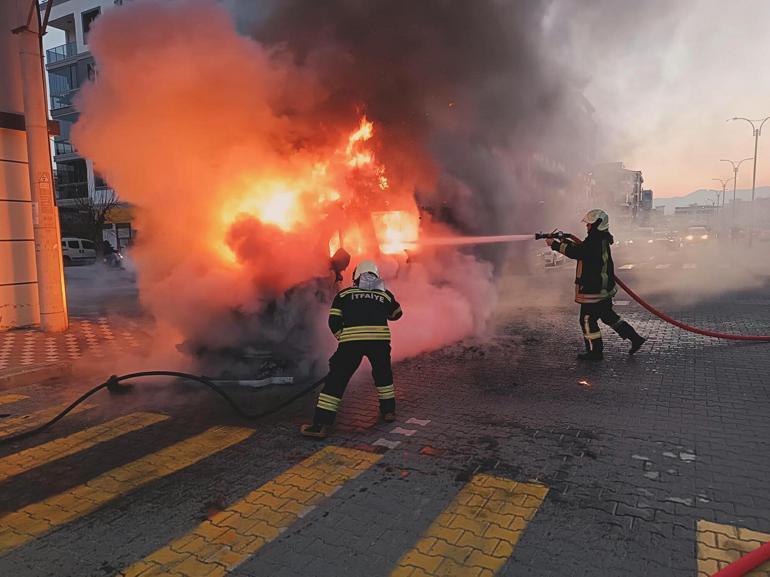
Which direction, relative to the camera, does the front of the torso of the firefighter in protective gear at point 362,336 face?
away from the camera

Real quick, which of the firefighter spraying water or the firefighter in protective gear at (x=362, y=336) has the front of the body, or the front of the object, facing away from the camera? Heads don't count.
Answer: the firefighter in protective gear

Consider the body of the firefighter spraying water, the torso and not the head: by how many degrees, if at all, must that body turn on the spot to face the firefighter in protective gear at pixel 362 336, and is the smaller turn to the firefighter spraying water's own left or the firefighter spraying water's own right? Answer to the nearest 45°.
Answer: approximately 45° to the firefighter spraying water's own left

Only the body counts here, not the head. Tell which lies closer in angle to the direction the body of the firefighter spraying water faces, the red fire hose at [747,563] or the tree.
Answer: the tree

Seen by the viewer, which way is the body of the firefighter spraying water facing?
to the viewer's left

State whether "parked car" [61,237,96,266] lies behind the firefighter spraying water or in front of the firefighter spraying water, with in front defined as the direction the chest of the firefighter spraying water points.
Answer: in front

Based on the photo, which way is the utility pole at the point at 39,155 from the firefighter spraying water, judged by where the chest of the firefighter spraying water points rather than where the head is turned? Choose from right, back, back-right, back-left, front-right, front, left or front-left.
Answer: front

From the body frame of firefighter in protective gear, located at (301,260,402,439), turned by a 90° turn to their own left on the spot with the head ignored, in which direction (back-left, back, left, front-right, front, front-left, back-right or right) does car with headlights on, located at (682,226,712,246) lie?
back-right

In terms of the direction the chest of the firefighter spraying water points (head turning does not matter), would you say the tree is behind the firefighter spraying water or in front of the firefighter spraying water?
in front

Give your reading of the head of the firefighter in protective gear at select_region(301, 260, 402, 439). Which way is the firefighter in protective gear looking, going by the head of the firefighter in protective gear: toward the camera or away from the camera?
away from the camera

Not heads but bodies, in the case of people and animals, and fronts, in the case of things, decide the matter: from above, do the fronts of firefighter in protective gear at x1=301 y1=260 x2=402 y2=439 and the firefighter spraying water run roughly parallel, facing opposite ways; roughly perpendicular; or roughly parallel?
roughly perpendicular

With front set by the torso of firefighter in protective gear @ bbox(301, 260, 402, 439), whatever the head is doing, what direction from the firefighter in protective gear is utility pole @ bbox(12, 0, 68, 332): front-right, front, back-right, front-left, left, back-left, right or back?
front-left

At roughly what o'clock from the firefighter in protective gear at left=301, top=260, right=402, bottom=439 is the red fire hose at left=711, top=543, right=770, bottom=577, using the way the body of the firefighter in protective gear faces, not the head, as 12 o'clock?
The red fire hose is roughly at 5 o'clock from the firefighter in protective gear.

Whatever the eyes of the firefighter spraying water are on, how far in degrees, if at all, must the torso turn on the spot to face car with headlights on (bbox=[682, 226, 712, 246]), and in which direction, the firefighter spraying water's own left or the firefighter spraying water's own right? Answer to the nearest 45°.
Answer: approximately 90° to the firefighter spraying water's own right
